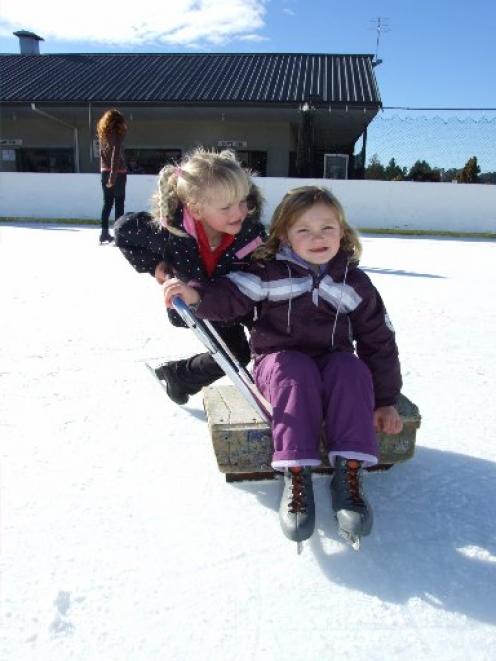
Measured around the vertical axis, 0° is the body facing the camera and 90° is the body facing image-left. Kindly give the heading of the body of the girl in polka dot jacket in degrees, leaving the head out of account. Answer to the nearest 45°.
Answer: approximately 315°

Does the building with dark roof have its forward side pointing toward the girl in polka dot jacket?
yes

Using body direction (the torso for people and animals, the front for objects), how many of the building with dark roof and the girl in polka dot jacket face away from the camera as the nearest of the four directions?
0

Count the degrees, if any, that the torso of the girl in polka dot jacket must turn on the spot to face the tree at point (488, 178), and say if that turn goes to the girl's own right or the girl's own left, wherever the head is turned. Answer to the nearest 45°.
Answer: approximately 90° to the girl's own left

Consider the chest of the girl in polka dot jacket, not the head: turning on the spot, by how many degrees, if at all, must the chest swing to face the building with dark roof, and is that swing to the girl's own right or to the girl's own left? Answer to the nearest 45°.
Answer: approximately 135° to the girl's own left

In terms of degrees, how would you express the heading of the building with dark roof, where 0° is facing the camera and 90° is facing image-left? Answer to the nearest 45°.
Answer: approximately 0°

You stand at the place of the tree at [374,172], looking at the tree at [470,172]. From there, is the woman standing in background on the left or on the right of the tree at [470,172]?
right

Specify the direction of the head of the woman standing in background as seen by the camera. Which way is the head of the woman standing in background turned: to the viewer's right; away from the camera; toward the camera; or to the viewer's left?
away from the camera

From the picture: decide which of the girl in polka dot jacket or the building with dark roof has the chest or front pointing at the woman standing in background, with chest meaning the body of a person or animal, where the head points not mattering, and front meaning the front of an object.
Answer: the building with dark roof

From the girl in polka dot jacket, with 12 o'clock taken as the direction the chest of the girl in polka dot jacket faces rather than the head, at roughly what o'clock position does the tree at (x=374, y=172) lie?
The tree is roughly at 8 o'clock from the girl in polka dot jacket.
